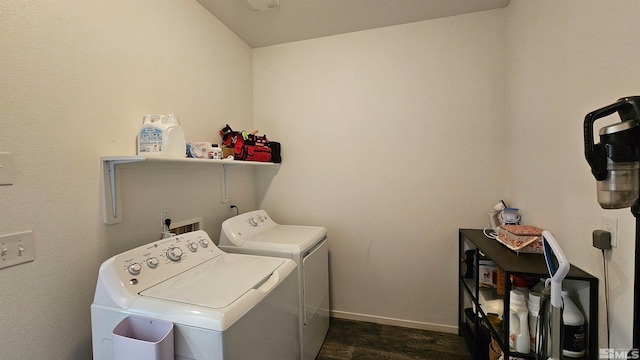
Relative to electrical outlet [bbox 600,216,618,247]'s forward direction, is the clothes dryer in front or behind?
in front

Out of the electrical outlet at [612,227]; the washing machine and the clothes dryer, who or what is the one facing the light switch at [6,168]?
the electrical outlet

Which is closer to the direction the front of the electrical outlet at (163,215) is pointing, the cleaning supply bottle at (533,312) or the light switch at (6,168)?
the cleaning supply bottle

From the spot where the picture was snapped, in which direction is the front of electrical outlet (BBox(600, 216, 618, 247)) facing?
facing the viewer and to the left of the viewer

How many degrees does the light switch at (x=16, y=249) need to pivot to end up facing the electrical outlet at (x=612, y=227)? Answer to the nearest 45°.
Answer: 0° — it already faces it

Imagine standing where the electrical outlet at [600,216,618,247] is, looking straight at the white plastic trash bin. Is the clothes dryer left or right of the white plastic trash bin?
right

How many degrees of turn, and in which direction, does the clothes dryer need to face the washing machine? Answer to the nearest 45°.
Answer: approximately 90° to its right

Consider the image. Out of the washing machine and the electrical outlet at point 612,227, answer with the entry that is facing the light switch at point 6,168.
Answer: the electrical outlet

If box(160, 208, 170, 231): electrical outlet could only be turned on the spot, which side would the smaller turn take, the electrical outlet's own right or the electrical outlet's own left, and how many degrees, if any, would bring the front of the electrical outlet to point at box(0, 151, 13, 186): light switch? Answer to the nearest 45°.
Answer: approximately 90° to the electrical outlet's own right

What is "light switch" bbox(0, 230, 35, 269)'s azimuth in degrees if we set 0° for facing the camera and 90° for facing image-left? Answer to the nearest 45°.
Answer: approximately 315°

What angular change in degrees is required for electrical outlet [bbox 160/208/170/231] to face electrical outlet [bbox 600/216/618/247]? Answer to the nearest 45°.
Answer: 0° — it already faces it

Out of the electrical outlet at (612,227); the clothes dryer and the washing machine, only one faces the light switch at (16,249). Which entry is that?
the electrical outlet

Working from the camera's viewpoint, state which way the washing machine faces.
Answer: facing the viewer and to the right of the viewer

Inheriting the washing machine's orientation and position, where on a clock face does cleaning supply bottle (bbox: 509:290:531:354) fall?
The cleaning supply bottle is roughly at 11 o'clock from the washing machine.

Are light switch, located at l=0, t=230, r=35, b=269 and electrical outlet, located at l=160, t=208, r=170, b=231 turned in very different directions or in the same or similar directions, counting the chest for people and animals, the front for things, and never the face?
same or similar directions

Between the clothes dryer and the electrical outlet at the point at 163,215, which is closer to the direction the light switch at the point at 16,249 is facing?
the clothes dryer

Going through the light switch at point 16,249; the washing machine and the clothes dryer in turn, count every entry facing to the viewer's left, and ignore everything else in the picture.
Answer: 0

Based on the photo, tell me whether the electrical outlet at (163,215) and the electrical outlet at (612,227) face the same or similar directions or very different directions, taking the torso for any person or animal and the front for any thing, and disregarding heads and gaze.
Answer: very different directions

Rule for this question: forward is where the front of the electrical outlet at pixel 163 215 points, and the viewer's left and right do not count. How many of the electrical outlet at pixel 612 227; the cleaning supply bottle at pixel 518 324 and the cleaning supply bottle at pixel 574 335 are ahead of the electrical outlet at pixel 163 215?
3

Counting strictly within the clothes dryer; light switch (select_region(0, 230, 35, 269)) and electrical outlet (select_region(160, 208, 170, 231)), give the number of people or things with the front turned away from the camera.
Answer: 0

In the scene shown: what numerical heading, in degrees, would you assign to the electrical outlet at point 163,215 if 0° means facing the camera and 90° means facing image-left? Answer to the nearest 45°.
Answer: approximately 315°
